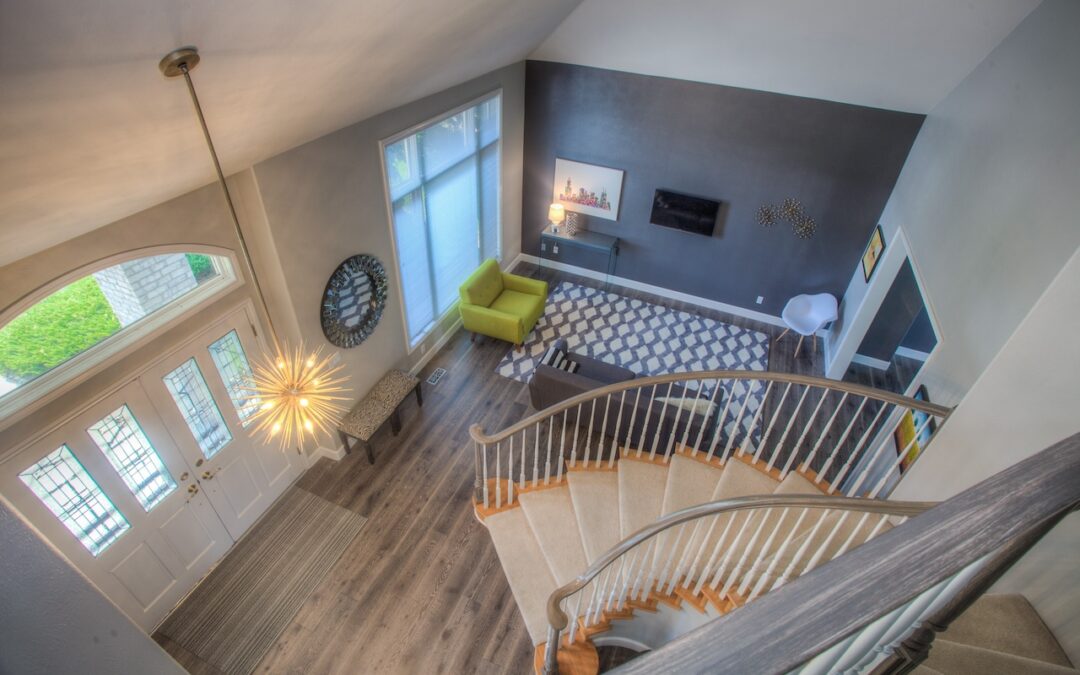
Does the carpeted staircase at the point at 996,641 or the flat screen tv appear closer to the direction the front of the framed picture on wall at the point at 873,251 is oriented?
the flat screen tv

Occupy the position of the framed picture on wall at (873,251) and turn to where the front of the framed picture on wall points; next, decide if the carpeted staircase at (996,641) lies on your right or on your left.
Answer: on your left

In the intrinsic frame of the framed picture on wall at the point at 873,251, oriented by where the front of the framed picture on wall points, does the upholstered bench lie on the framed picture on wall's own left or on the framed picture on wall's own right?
on the framed picture on wall's own left

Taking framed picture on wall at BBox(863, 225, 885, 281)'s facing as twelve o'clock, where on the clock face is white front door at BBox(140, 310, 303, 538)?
The white front door is roughly at 10 o'clock from the framed picture on wall.

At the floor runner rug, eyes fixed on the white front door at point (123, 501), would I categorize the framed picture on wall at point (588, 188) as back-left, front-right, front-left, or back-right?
back-right

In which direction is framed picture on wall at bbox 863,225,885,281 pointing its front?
to the viewer's left

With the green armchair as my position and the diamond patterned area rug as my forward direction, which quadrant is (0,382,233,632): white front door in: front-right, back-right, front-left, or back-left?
back-right
